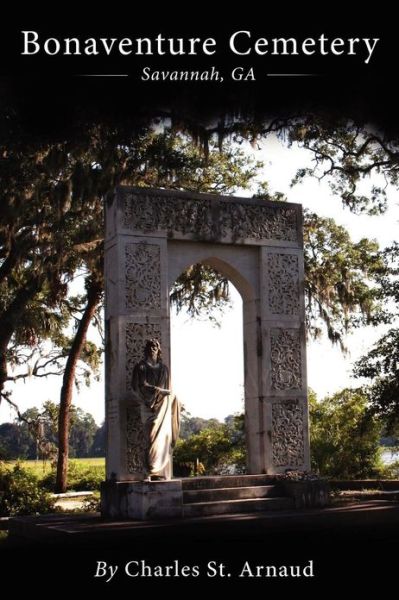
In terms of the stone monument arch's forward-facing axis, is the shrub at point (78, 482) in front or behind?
behind

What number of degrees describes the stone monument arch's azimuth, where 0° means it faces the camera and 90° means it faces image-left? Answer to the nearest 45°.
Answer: approximately 315°
